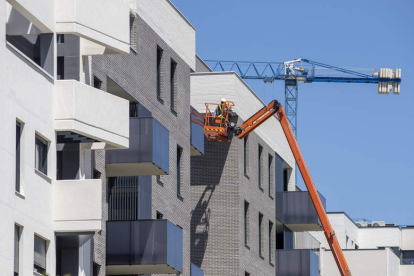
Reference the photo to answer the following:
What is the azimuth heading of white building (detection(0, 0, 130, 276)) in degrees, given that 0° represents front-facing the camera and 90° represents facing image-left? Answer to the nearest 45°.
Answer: approximately 315°
